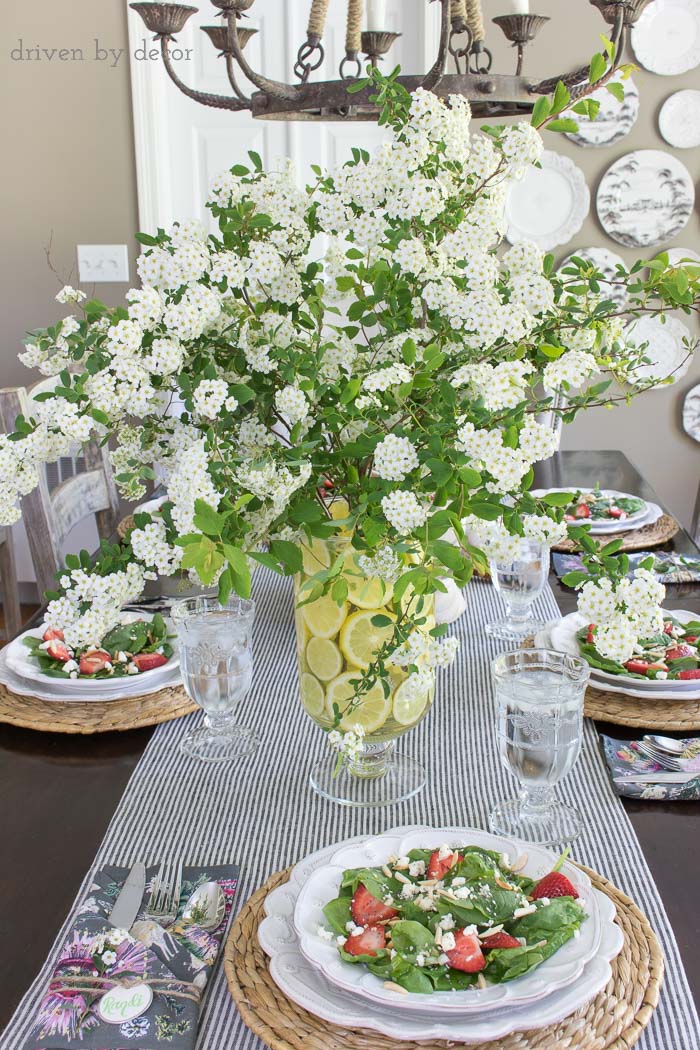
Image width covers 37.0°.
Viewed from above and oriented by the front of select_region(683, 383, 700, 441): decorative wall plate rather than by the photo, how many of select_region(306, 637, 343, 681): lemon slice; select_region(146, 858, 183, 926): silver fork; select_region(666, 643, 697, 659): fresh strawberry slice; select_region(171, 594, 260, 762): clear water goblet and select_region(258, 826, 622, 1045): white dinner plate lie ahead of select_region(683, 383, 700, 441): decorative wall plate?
5

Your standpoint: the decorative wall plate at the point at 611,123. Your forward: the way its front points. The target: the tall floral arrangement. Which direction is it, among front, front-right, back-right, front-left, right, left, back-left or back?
front

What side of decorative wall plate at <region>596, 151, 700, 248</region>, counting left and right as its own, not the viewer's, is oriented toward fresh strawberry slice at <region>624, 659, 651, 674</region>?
front

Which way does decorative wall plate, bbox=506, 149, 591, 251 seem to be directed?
toward the camera

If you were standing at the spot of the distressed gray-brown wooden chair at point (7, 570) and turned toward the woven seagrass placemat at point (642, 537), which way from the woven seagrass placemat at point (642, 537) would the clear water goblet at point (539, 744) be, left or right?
right

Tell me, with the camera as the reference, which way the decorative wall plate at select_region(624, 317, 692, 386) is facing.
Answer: facing the viewer

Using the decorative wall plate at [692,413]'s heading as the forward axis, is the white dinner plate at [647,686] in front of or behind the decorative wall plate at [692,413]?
in front

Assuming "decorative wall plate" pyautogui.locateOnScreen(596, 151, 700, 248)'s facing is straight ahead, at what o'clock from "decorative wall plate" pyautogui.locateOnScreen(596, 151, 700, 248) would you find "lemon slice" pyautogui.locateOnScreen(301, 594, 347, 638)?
The lemon slice is roughly at 12 o'clock from the decorative wall plate.

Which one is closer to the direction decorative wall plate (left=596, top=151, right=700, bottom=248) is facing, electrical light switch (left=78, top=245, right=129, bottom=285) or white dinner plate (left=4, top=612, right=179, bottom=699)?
the white dinner plate

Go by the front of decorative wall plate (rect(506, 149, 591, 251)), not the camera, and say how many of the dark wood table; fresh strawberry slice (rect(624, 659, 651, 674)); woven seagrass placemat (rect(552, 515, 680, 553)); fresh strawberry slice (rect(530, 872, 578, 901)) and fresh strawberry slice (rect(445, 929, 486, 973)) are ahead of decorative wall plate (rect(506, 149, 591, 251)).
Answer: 5

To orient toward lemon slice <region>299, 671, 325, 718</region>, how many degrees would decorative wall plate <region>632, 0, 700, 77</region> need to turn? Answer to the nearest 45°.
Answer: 0° — it already faces it

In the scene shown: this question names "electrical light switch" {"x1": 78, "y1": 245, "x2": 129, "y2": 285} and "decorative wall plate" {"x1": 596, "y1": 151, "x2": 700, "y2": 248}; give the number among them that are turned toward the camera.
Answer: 2

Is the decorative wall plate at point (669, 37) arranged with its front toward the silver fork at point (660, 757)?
yes

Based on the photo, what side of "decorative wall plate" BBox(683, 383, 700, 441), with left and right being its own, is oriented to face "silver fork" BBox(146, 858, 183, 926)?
front

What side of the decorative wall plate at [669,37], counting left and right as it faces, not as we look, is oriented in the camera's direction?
front

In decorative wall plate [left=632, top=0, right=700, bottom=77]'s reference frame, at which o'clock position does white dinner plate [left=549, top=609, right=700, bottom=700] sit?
The white dinner plate is roughly at 12 o'clock from the decorative wall plate.
